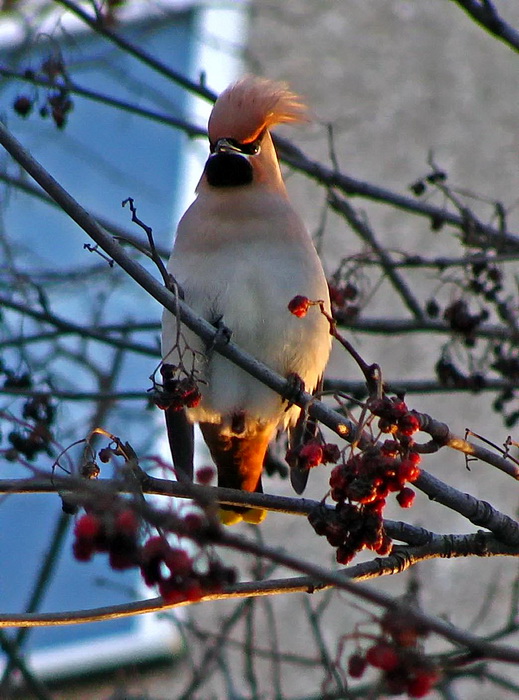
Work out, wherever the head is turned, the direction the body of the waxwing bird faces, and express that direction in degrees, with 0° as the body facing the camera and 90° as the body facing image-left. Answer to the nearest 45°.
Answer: approximately 0°
